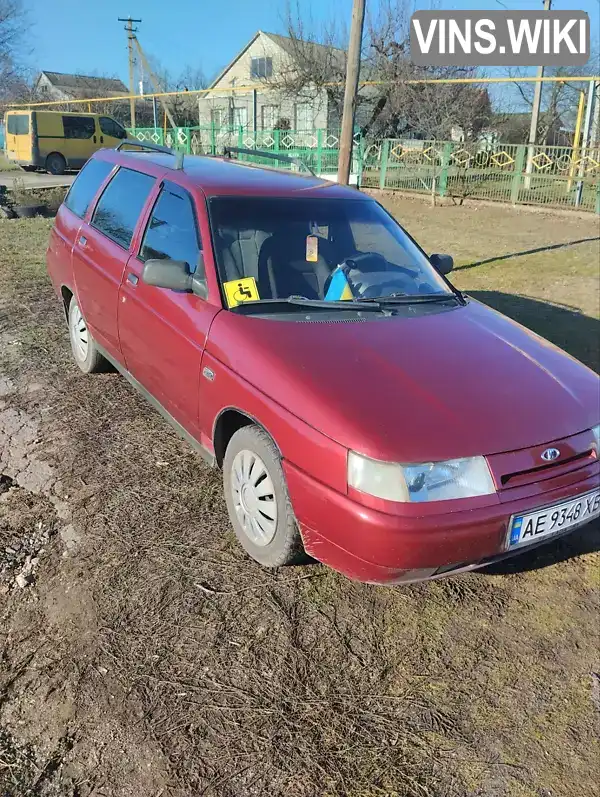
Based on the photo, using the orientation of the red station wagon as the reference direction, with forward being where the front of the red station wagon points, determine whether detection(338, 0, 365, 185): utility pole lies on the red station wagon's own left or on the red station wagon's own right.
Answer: on the red station wagon's own left

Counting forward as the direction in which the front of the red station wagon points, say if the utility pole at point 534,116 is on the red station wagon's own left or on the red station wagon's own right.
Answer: on the red station wagon's own left

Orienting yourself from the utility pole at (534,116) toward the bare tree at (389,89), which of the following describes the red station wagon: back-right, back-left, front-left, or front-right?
back-left

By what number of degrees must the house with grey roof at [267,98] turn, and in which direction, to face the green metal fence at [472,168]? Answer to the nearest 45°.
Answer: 0° — it already faces it

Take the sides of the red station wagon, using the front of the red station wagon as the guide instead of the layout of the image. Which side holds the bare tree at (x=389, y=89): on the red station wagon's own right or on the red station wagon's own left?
on the red station wagon's own left

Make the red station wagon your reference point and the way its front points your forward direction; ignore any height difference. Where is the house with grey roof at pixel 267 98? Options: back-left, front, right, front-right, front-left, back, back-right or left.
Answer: back-left

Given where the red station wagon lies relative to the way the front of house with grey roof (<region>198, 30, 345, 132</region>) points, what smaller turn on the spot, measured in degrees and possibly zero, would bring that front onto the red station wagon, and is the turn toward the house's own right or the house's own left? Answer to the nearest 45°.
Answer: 0° — it already faces it
